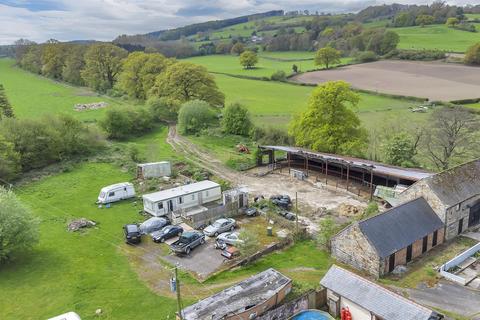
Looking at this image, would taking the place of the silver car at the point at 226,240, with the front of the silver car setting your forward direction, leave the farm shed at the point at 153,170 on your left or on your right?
on your right

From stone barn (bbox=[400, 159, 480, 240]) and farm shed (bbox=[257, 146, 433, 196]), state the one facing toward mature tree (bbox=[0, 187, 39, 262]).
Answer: the farm shed

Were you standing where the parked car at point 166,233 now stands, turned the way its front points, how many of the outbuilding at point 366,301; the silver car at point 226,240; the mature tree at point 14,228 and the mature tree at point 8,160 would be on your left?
2

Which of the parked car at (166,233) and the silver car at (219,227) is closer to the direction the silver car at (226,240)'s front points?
the parked car

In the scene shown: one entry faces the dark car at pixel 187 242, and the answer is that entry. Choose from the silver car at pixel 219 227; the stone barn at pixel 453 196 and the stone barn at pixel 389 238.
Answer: the silver car

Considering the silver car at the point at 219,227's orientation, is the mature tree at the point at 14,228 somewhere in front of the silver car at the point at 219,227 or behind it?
in front

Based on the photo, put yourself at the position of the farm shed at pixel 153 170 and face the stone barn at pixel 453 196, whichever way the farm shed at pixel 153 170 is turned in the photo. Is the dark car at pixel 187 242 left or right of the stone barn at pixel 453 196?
right

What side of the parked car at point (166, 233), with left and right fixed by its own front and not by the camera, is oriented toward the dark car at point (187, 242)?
left

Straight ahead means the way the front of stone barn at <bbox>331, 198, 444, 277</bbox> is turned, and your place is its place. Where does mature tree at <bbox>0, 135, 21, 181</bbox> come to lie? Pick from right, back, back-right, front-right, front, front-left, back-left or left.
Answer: back-right
